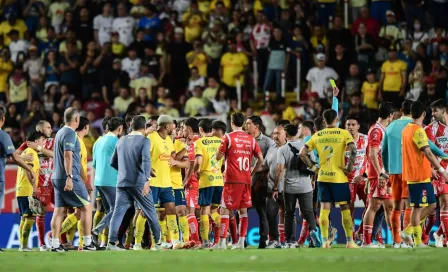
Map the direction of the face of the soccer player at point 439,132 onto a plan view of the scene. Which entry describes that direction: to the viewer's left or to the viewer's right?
to the viewer's left

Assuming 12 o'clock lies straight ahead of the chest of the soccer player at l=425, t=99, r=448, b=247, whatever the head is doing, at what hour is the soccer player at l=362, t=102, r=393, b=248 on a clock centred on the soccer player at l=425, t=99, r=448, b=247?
the soccer player at l=362, t=102, r=393, b=248 is roughly at 1 o'clock from the soccer player at l=425, t=99, r=448, b=247.

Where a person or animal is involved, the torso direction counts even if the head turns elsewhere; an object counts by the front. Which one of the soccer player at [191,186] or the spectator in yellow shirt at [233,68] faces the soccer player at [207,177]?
the spectator in yellow shirt

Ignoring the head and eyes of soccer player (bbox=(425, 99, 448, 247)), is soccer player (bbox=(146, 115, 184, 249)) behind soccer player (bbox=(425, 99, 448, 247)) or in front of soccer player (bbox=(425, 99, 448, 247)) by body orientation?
in front

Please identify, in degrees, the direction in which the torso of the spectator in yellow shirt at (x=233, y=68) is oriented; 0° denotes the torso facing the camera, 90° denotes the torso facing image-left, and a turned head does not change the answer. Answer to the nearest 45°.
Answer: approximately 0°

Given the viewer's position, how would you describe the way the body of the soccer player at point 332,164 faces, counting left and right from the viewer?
facing away from the viewer

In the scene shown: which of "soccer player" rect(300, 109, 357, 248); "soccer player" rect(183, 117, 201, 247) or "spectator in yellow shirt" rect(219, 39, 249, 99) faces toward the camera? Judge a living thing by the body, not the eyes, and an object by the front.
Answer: the spectator in yellow shirt
